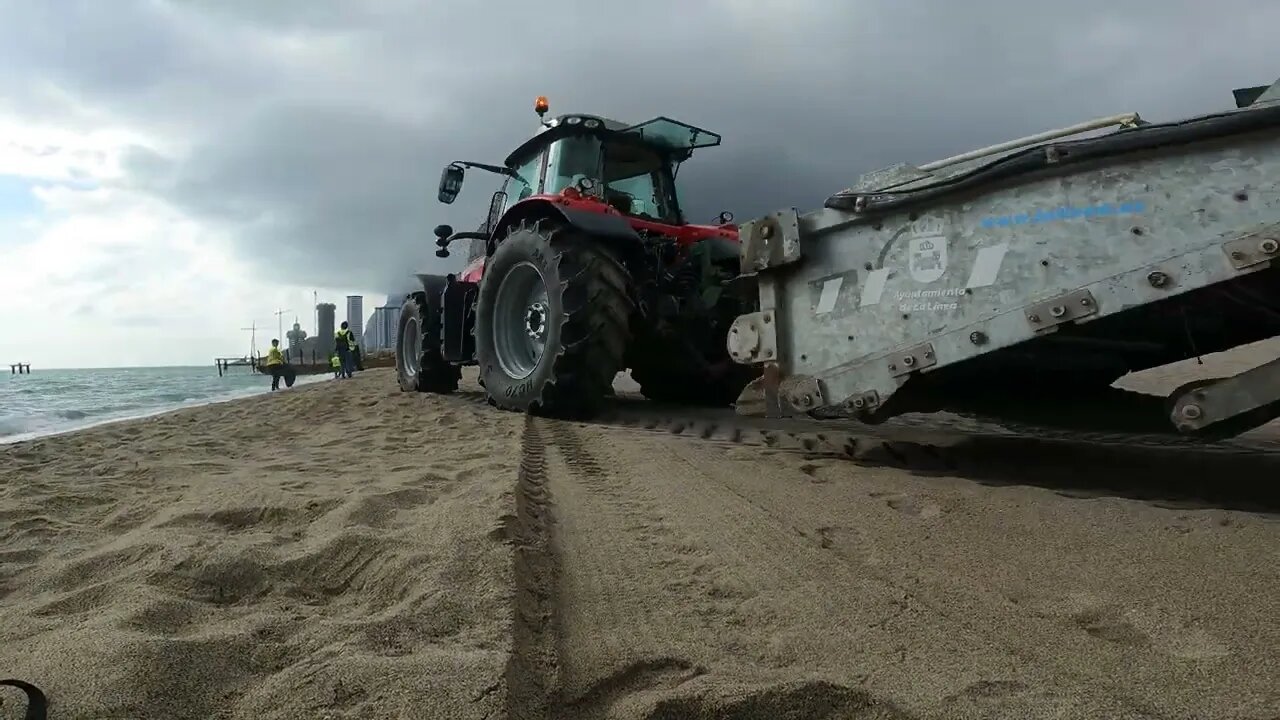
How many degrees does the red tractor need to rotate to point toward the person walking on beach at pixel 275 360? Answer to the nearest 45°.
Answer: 0° — it already faces them

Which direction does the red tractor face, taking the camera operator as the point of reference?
facing away from the viewer and to the left of the viewer
